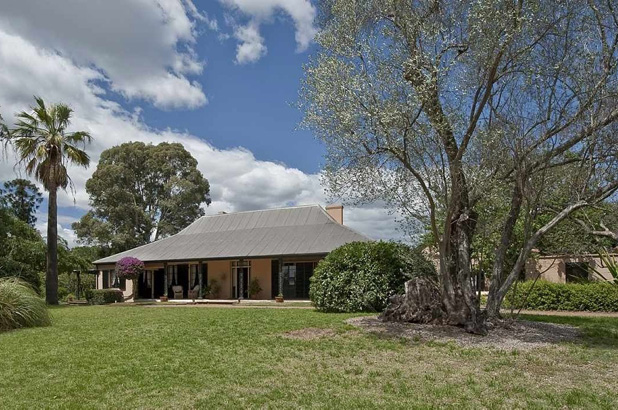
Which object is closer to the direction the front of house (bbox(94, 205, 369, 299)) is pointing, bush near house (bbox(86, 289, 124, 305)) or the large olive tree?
the large olive tree

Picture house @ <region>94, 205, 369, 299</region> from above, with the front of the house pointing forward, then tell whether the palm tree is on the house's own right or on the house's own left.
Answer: on the house's own right

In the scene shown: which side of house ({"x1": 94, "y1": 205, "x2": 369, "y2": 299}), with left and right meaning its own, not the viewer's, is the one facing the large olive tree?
front

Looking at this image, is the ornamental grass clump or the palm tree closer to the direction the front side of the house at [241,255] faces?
the ornamental grass clump

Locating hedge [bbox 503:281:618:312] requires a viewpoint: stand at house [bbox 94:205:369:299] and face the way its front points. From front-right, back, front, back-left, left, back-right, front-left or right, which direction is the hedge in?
front-left

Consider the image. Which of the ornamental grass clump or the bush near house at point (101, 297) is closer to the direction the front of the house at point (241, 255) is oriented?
the ornamental grass clump

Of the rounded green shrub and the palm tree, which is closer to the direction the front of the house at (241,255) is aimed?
the rounded green shrub
